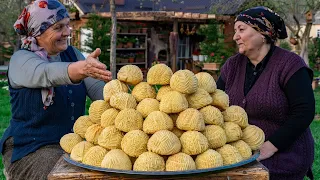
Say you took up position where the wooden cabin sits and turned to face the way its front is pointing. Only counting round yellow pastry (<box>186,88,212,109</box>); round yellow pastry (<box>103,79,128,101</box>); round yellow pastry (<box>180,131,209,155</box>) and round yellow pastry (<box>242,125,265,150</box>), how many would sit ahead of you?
4

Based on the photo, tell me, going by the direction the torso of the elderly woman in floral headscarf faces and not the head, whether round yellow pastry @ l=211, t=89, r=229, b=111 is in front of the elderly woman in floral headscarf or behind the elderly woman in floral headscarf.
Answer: in front

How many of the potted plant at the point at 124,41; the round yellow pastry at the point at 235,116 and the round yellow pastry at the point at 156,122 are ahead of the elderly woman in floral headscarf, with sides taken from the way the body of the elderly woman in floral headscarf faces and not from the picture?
2

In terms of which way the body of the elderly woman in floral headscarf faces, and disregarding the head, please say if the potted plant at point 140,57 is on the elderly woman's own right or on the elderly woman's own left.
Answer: on the elderly woman's own left

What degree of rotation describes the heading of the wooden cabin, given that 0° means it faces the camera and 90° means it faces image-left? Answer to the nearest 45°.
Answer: approximately 0°

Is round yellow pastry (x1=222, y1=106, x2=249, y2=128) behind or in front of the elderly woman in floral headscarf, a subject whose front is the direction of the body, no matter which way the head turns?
in front

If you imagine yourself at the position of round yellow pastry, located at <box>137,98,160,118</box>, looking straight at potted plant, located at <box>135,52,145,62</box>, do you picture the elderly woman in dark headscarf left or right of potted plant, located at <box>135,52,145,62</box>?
right

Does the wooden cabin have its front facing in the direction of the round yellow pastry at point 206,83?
yes

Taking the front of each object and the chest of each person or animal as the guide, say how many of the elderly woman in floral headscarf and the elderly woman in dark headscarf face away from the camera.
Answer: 0

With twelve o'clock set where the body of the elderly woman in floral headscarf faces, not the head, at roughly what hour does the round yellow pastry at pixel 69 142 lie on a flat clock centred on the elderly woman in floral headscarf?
The round yellow pastry is roughly at 1 o'clock from the elderly woman in floral headscarf.

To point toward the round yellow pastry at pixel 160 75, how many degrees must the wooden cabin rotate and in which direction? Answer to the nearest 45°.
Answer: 0° — it already faces it

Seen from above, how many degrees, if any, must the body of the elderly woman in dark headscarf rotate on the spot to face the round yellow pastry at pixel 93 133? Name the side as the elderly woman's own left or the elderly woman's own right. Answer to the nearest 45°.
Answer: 0° — they already face it

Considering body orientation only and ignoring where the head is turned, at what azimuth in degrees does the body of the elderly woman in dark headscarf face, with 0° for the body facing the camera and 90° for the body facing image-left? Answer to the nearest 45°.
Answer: approximately 45°
